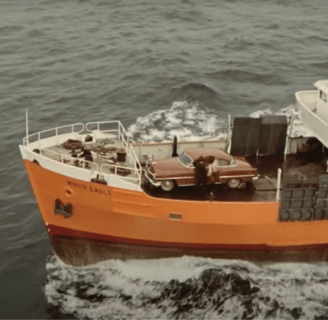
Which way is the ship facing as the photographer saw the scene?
facing to the left of the viewer
